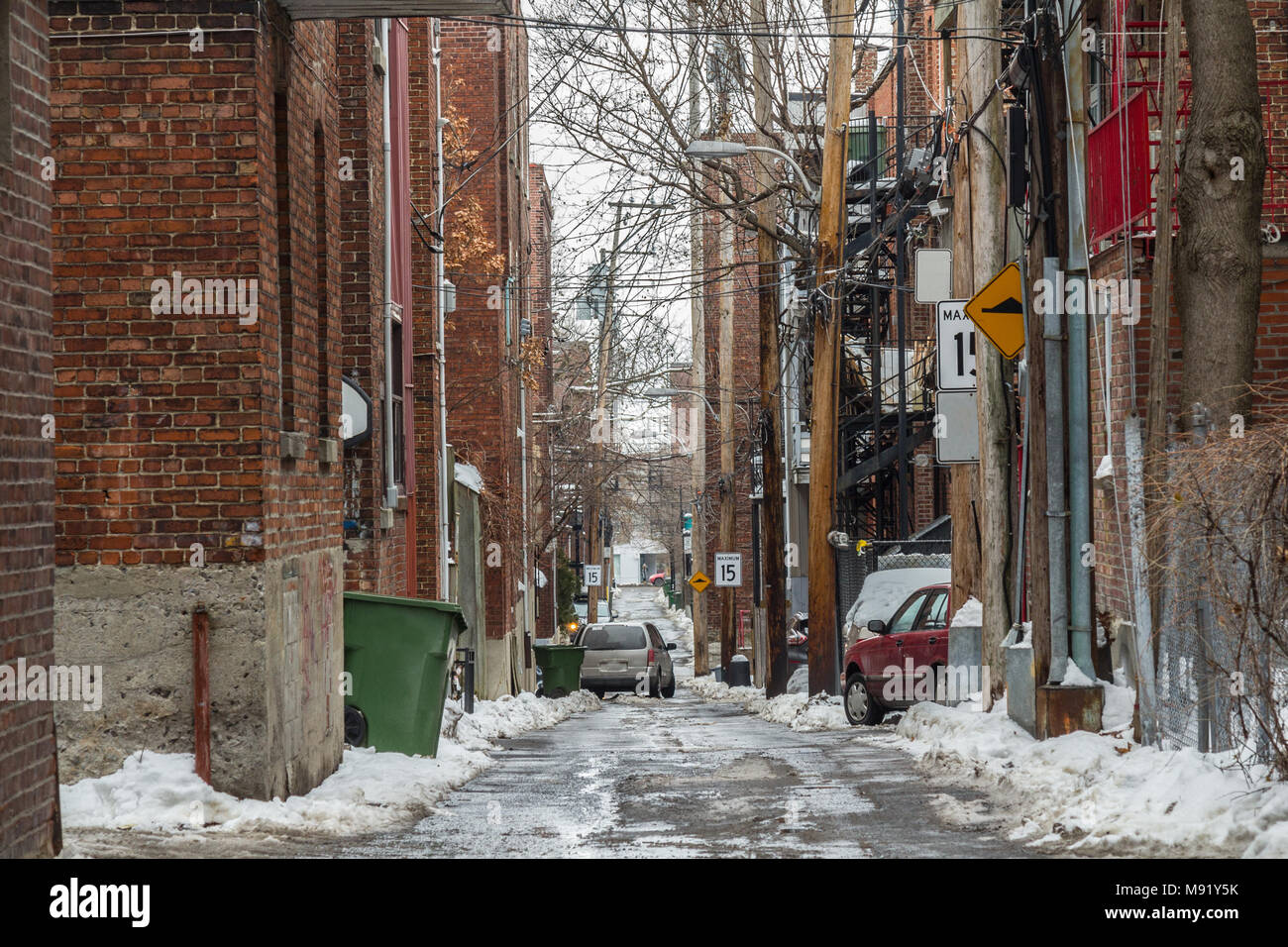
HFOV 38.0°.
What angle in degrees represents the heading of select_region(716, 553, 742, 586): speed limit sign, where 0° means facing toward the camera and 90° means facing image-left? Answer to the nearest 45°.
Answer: approximately 0°

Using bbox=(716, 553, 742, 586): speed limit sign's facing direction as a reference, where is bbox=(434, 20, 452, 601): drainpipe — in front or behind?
in front

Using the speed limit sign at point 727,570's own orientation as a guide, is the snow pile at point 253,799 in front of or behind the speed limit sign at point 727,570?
in front

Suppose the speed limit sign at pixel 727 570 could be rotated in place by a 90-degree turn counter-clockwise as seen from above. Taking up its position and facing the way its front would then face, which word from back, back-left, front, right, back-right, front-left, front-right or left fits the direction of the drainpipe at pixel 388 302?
right

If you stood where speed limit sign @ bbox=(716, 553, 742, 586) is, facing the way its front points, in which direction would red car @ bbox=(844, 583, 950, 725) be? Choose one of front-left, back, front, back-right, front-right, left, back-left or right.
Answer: front

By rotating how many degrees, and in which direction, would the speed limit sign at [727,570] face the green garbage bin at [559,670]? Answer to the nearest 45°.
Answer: approximately 45° to its right

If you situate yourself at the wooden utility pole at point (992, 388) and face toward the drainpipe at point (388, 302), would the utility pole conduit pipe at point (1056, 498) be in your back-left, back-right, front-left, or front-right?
back-left

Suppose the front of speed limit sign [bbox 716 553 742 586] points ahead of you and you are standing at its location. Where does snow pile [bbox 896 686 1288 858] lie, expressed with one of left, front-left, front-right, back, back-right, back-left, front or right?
front

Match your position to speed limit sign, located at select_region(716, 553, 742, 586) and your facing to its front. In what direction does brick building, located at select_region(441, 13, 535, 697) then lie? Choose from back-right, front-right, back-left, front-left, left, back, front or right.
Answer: front-right

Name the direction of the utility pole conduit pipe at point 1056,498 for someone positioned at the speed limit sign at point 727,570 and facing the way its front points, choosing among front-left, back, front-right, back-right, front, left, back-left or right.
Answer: front

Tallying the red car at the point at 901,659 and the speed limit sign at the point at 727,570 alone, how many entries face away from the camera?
0
